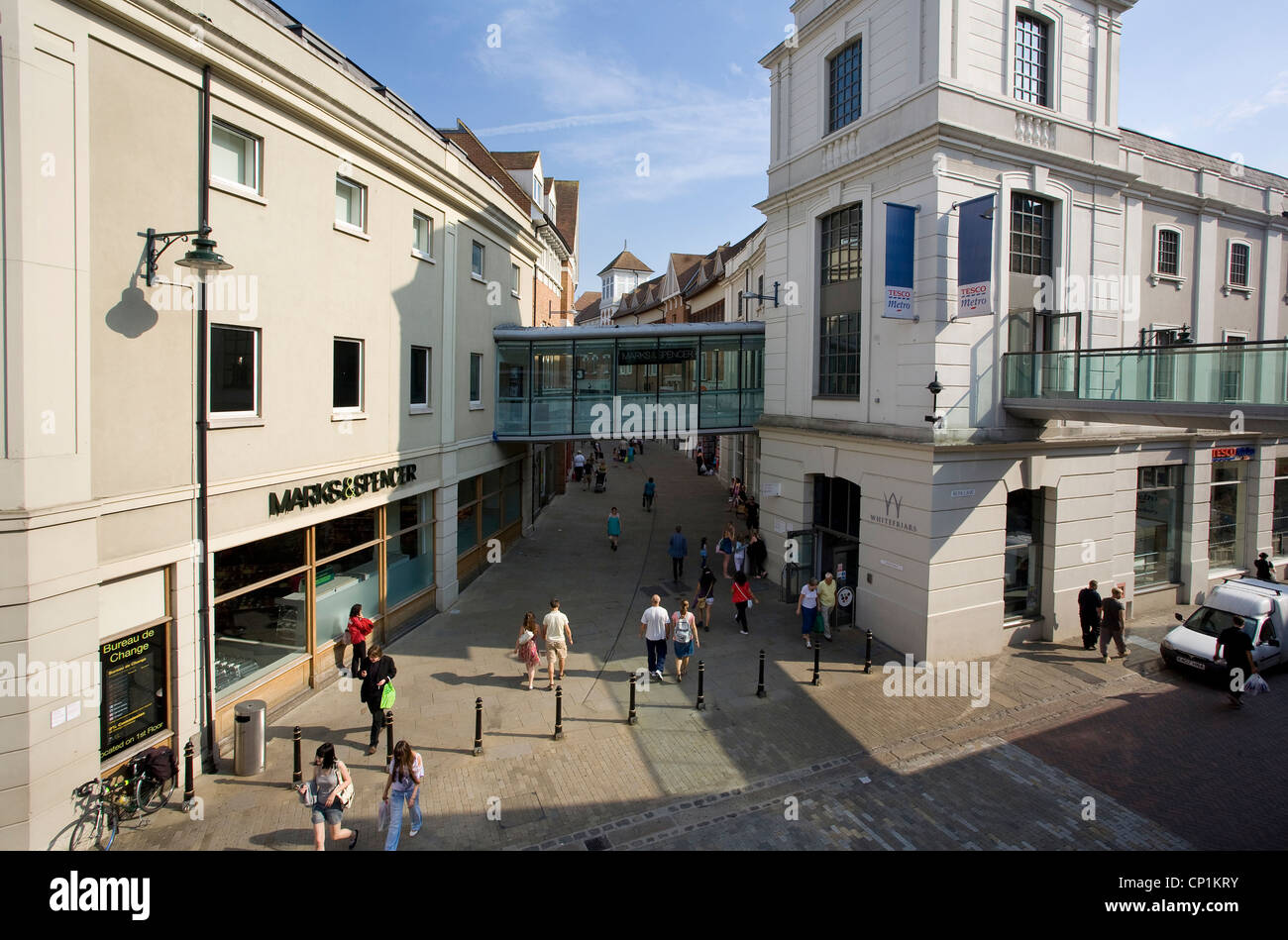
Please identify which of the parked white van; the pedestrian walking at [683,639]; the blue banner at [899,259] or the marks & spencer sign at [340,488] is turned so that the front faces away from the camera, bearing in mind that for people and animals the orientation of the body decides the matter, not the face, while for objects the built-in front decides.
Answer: the pedestrian walking

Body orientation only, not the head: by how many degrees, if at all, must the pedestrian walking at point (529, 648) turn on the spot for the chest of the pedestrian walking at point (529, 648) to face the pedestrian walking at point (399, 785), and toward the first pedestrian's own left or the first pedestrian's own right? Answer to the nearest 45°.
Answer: approximately 180°

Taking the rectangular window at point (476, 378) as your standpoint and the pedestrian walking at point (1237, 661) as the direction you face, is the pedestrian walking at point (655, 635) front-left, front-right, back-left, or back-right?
front-right

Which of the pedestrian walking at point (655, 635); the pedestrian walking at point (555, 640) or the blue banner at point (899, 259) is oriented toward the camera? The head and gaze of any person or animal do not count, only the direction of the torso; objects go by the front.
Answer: the blue banner

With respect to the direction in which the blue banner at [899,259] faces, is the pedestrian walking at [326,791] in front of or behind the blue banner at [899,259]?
in front

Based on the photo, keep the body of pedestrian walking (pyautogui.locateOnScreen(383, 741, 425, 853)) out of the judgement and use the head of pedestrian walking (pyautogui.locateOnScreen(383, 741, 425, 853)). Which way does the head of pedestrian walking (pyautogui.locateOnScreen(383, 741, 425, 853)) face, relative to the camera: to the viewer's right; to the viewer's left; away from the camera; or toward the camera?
toward the camera

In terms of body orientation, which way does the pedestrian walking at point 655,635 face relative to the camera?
away from the camera

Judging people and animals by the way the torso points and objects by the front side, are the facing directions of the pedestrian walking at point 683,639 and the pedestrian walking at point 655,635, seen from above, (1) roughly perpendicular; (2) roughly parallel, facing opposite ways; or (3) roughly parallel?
roughly parallel

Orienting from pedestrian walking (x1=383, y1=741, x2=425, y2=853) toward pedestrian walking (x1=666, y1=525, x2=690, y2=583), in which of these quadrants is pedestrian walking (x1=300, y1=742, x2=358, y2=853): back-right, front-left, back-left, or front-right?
back-left

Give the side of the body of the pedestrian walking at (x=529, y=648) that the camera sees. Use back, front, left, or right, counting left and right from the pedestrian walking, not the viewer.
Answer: back

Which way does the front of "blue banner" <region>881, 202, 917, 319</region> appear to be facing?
toward the camera

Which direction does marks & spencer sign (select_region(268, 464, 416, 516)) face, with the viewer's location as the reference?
facing the viewer and to the right of the viewer

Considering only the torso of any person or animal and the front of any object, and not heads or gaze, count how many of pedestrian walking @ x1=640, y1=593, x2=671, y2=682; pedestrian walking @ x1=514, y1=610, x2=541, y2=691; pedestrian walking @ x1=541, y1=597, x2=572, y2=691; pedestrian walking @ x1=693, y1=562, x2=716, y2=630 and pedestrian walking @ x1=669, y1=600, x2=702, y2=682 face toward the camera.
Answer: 0

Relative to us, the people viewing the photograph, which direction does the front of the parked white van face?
facing the viewer and to the left of the viewer

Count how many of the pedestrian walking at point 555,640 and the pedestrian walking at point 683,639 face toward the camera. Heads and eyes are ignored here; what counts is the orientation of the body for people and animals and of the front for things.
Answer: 0

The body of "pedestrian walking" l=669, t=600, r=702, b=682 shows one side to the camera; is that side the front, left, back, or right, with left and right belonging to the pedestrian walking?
back

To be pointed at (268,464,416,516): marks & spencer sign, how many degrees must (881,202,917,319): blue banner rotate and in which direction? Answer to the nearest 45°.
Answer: approximately 45° to its right

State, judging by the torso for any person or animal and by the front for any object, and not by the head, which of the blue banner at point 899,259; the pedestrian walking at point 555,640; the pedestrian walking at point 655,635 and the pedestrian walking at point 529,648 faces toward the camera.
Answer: the blue banner

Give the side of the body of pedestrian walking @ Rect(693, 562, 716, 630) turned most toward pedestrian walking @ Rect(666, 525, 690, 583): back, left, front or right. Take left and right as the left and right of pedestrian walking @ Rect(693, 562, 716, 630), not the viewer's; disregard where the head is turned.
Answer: front
